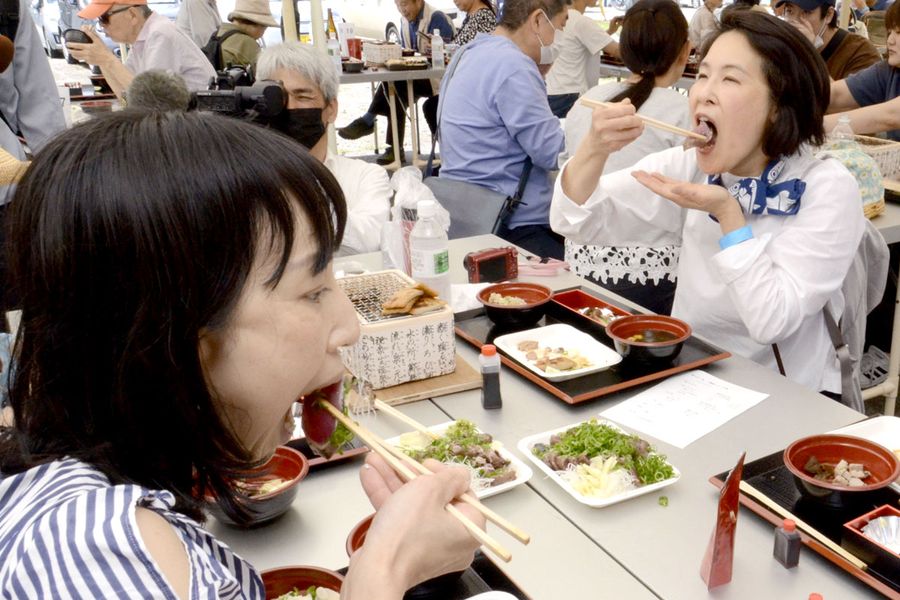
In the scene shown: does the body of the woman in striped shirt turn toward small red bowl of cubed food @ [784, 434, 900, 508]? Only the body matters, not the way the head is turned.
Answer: yes

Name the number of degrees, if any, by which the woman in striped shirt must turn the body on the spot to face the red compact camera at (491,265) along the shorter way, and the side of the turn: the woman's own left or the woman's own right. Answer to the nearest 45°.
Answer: approximately 45° to the woman's own left

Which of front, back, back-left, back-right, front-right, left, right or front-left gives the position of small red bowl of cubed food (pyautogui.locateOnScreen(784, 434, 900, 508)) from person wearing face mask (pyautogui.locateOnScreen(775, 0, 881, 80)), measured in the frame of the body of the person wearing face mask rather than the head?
front-left

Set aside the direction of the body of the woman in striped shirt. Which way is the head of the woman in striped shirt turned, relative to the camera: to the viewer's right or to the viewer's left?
to the viewer's right

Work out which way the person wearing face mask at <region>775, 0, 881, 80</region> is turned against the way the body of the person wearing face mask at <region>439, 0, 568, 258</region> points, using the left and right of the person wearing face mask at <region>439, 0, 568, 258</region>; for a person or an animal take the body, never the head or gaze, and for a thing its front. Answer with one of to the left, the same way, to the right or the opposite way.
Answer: the opposite way

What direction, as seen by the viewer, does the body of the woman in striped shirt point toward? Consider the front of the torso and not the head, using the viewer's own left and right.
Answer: facing to the right of the viewer

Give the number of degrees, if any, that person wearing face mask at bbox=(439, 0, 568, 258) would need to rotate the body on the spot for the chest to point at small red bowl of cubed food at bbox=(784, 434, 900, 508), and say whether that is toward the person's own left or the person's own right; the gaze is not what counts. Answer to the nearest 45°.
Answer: approximately 135° to the person's own right

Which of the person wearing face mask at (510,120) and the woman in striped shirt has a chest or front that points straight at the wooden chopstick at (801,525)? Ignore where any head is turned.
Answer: the woman in striped shirt

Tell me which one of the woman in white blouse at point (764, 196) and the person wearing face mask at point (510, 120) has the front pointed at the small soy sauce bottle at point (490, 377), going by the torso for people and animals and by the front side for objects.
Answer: the woman in white blouse

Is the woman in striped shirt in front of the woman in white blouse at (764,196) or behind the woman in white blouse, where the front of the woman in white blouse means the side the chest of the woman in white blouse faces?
in front
